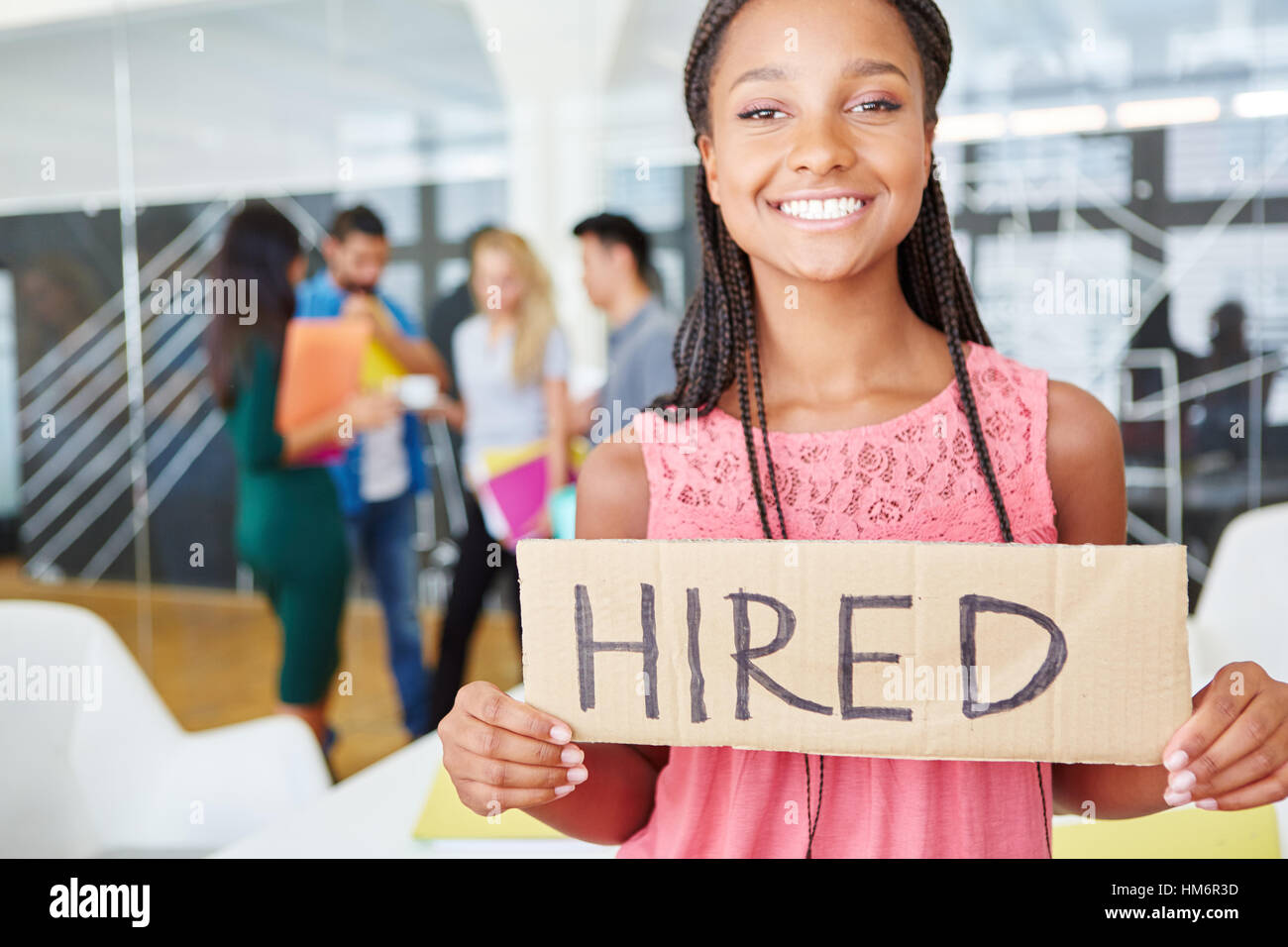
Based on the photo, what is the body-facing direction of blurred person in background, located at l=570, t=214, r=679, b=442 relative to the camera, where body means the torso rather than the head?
to the viewer's left

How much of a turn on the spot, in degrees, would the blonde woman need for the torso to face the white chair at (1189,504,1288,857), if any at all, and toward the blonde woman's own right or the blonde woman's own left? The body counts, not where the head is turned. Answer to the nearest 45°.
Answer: approximately 90° to the blonde woman's own left

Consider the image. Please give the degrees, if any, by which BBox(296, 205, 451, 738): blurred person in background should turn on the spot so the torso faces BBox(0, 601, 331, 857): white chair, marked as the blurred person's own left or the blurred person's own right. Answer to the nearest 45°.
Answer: approximately 45° to the blurred person's own right

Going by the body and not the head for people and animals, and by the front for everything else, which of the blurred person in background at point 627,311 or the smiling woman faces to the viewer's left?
the blurred person in background

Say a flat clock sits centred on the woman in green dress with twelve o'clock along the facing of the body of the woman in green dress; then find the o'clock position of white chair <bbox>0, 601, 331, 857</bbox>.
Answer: The white chair is roughly at 5 o'clock from the woman in green dress.

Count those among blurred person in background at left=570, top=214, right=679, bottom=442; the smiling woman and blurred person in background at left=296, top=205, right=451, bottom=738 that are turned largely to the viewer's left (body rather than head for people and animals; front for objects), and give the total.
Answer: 1
